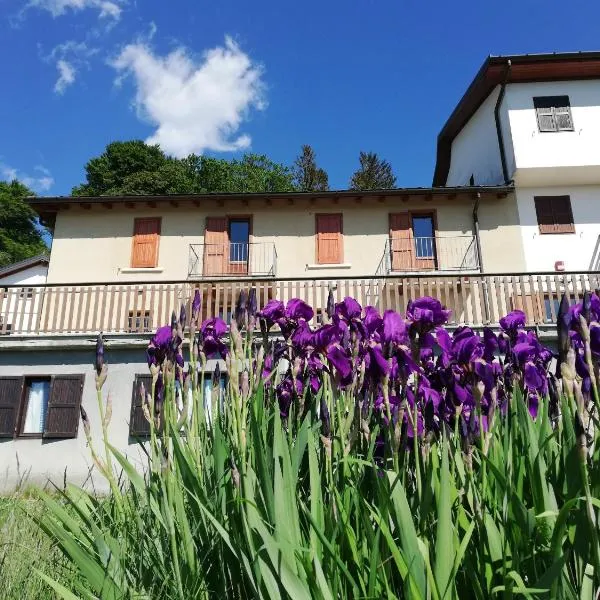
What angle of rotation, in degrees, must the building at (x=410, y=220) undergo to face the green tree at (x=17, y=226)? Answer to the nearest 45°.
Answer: approximately 135° to its right

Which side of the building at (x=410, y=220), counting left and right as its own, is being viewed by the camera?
front

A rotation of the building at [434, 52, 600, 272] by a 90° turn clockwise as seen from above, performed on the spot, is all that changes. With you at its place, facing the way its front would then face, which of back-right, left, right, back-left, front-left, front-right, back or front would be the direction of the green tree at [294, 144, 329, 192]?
front-right

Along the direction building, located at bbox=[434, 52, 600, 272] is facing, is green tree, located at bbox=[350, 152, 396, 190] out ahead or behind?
behind

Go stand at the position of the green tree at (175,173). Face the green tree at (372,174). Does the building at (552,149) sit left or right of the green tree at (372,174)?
right

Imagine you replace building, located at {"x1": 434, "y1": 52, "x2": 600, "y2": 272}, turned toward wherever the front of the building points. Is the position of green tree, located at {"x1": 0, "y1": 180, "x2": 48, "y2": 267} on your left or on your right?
on your right

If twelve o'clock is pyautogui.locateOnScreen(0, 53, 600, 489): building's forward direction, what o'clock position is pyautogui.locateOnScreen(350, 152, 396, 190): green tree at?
The green tree is roughly at 6 o'clock from the building.

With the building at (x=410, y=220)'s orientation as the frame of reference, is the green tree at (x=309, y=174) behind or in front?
behind

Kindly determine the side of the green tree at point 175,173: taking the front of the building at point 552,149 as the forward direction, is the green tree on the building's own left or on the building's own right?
on the building's own right
